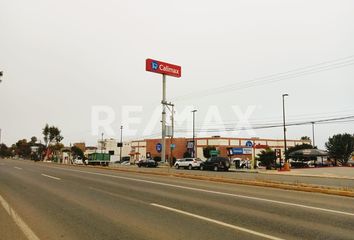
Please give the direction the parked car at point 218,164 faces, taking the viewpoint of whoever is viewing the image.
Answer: facing away from the viewer and to the left of the viewer
